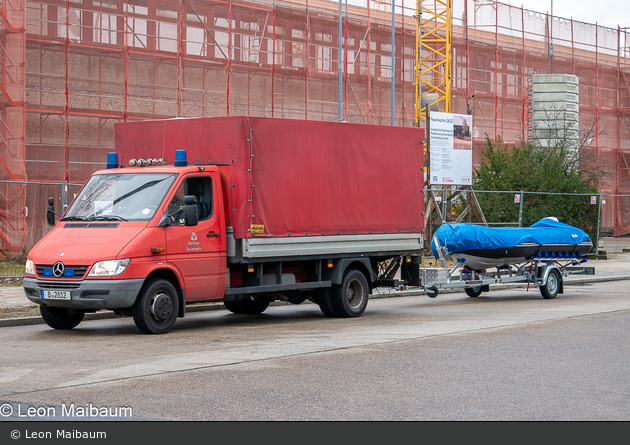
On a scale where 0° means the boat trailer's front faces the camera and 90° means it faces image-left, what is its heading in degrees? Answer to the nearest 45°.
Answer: approximately 45°

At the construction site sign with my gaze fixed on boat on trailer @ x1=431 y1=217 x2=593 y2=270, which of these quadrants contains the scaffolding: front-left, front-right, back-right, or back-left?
back-right

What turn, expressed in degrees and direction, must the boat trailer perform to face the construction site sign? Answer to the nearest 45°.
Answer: approximately 135° to its right
